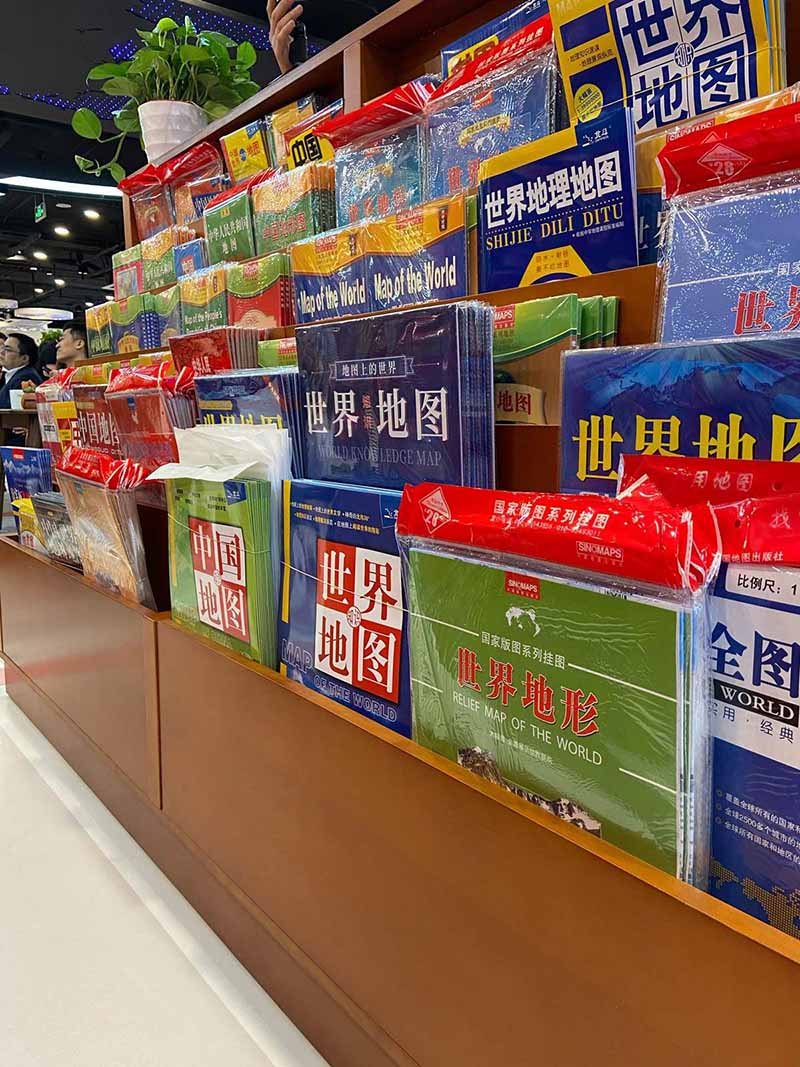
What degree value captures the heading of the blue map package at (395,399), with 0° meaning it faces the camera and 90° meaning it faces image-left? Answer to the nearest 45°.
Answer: approximately 45°

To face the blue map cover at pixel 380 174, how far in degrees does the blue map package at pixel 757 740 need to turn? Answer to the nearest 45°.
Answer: approximately 90° to its right

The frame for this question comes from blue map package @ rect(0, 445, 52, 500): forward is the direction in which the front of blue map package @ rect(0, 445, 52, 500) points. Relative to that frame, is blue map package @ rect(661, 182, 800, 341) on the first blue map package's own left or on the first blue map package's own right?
on the first blue map package's own left

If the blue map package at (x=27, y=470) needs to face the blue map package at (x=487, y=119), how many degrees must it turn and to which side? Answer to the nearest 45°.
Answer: approximately 90° to its left

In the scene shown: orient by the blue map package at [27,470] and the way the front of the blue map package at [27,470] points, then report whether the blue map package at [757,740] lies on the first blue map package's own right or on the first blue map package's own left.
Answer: on the first blue map package's own left

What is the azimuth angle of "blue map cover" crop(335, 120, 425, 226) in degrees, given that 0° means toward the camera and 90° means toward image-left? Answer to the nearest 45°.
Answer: approximately 45°
